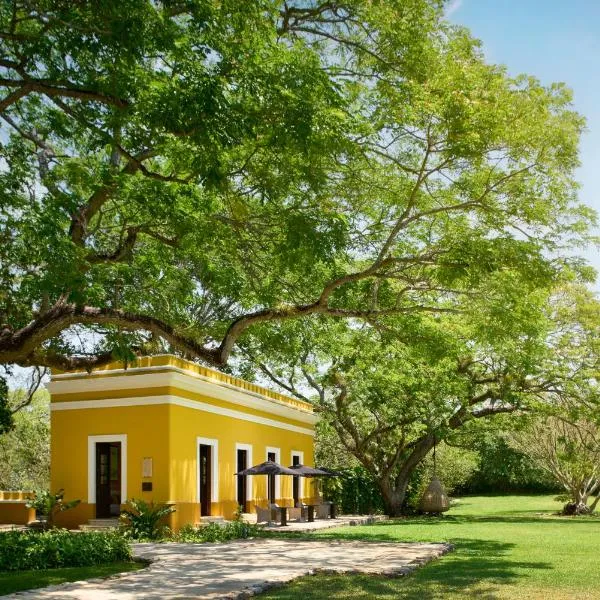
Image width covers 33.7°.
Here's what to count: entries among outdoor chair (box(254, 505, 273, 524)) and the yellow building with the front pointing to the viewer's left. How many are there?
0

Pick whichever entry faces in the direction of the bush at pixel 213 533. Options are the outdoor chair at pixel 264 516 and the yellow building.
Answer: the yellow building

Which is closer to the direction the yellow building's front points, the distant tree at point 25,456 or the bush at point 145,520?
the bush

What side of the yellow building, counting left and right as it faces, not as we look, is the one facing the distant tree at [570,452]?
left

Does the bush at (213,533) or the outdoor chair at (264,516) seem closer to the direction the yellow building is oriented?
the bush

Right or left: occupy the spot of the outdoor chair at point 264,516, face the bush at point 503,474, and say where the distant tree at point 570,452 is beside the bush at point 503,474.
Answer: right

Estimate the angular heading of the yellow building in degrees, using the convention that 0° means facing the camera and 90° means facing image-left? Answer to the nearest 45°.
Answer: approximately 315°

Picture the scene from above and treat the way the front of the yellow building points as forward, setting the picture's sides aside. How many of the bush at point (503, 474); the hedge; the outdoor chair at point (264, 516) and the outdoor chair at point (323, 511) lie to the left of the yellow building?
3

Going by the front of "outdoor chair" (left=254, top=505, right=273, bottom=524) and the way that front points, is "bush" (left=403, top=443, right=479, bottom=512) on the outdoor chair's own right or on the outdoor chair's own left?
on the outdoor chair's own left

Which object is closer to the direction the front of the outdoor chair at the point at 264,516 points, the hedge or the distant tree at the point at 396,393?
the distant tree

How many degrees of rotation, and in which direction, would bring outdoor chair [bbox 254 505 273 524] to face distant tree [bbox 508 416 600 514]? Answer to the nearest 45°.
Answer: approximately 45° to its left

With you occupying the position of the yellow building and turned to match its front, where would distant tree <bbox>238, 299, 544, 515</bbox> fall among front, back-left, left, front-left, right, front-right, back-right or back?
left

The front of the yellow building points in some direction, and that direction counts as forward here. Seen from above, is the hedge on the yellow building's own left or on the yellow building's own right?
on the yellow building's own right

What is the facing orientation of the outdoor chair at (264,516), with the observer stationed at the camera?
facing to the right of the viewer

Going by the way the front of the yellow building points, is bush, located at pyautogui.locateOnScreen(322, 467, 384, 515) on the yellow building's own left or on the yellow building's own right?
on the yellow building's own left

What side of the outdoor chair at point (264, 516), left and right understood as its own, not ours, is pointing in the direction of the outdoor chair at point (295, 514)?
front
